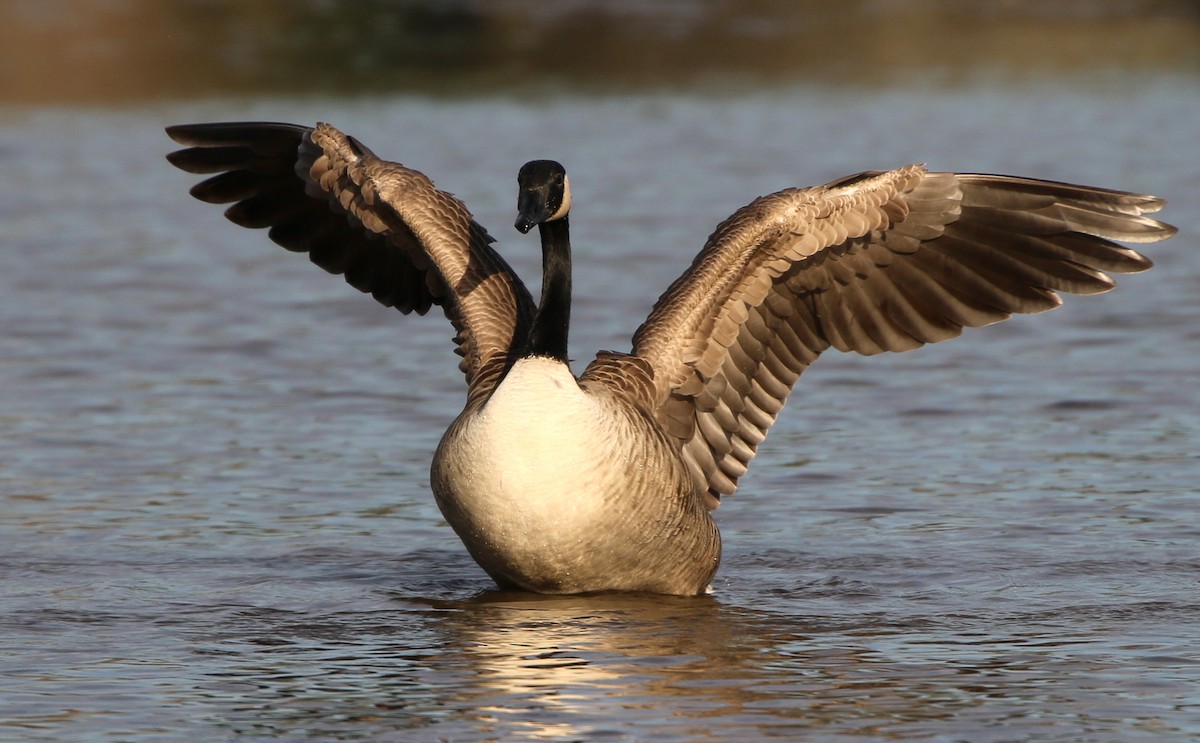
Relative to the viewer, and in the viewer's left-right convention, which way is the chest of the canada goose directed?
facing the viewer and to the left of the viewer
